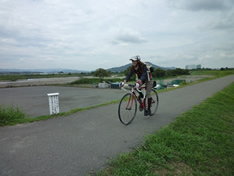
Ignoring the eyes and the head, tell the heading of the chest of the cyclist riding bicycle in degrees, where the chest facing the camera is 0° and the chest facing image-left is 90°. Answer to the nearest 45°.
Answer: approximately 45°
